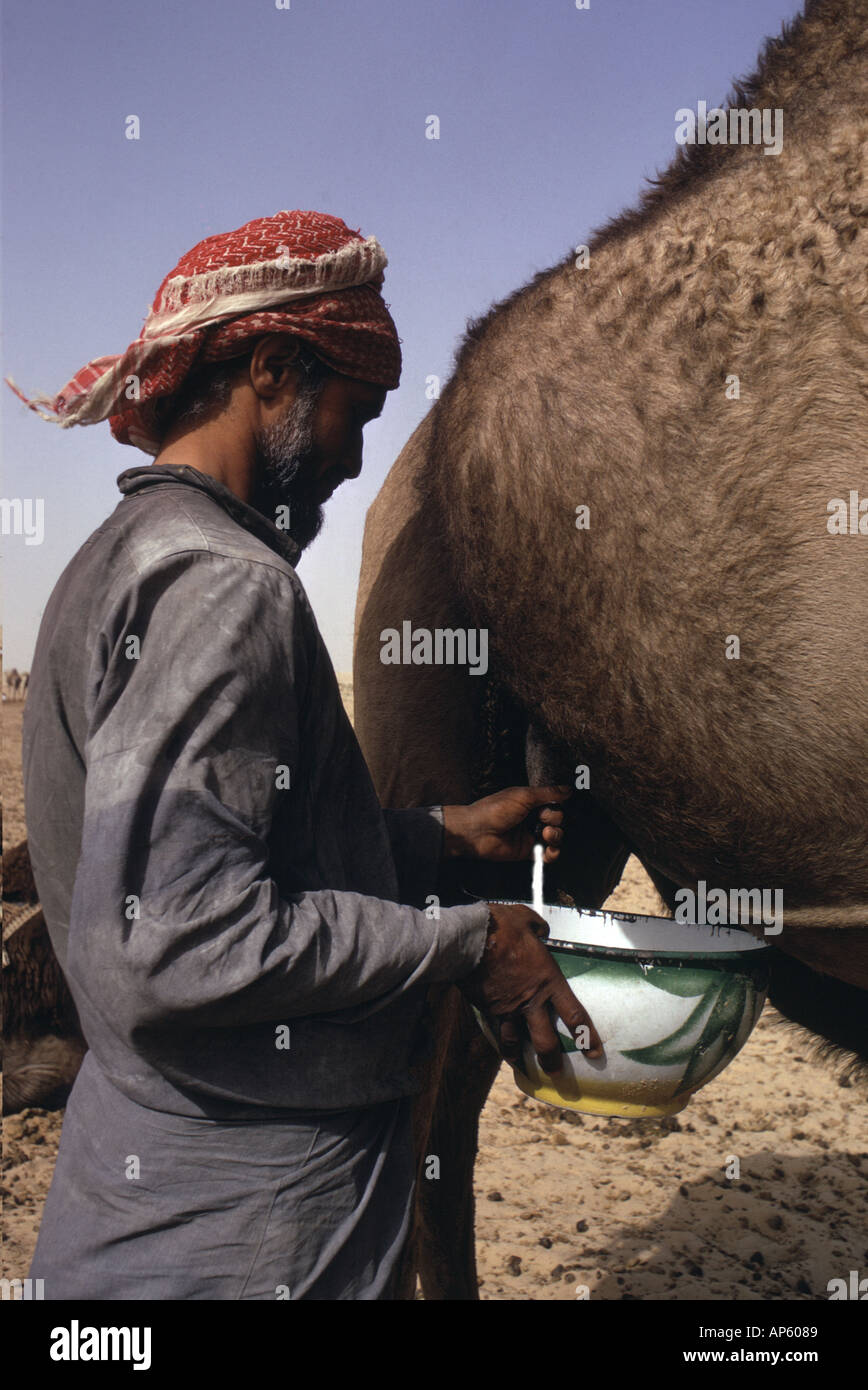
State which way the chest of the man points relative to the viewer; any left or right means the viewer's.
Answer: facing to the right of the viewer

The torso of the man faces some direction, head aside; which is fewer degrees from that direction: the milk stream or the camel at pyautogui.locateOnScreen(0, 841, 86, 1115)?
the milk stream

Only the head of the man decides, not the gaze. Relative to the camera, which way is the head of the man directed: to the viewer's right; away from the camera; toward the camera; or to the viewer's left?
to the viewer's right
